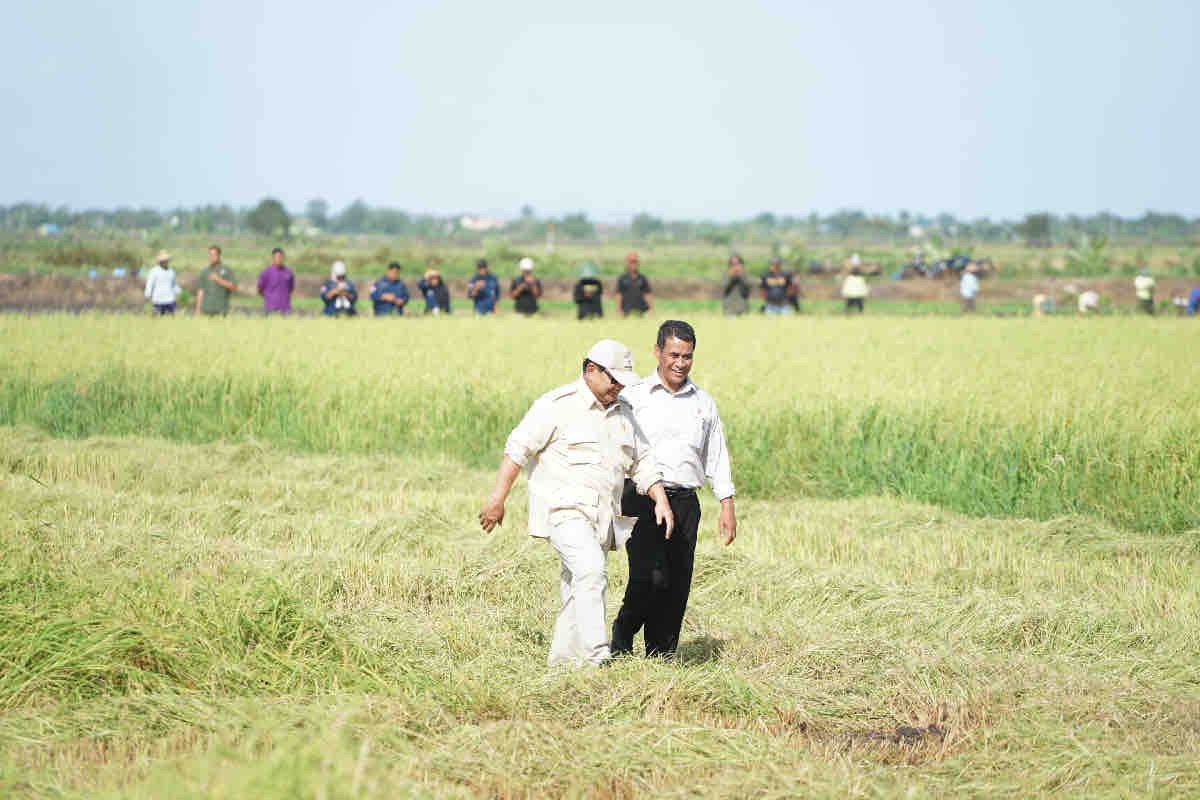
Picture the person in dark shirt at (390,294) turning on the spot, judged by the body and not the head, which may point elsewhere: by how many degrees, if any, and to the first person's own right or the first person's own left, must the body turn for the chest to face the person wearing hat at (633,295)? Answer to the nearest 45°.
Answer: approximately 45° to the first person's own left

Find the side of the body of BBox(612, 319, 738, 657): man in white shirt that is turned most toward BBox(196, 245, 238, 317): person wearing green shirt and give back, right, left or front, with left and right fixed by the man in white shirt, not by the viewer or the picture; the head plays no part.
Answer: back

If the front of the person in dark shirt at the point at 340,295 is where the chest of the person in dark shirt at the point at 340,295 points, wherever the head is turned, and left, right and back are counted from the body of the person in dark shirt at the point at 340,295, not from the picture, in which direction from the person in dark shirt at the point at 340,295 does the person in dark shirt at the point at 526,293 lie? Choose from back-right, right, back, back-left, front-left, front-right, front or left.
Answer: left

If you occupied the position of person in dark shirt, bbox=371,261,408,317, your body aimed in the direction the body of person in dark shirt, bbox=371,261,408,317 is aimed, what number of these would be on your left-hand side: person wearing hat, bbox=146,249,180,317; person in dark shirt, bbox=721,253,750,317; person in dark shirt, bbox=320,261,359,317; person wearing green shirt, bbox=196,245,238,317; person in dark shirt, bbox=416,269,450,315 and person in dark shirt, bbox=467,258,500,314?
3

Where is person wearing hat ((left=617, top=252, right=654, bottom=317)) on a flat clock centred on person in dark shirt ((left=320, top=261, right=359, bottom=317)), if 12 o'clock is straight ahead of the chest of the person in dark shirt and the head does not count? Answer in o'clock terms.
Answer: The person wearing hat is roughly at 10 o'clock from the person in dark shirt.

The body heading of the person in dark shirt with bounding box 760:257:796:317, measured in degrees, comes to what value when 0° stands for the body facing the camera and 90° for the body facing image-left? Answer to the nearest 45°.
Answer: approximately 0°

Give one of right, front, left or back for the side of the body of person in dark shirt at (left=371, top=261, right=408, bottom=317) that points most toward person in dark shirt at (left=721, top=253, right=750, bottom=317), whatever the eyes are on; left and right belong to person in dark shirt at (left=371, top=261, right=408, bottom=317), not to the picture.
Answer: left

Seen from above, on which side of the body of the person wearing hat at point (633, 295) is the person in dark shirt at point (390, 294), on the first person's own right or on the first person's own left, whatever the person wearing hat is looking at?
on the first person's own right

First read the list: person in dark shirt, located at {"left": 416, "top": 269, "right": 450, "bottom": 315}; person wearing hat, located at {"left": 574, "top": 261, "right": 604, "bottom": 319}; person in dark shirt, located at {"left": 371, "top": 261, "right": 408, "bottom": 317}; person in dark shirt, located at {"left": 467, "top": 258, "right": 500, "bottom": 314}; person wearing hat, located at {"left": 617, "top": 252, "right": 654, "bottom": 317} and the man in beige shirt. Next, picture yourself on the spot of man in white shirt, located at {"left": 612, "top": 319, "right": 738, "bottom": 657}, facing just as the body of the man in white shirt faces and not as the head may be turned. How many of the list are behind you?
5

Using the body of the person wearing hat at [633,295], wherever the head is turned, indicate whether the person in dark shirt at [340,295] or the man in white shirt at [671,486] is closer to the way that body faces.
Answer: the man in white shirt

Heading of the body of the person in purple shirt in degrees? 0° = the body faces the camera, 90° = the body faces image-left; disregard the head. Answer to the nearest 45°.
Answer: approximately 0°
